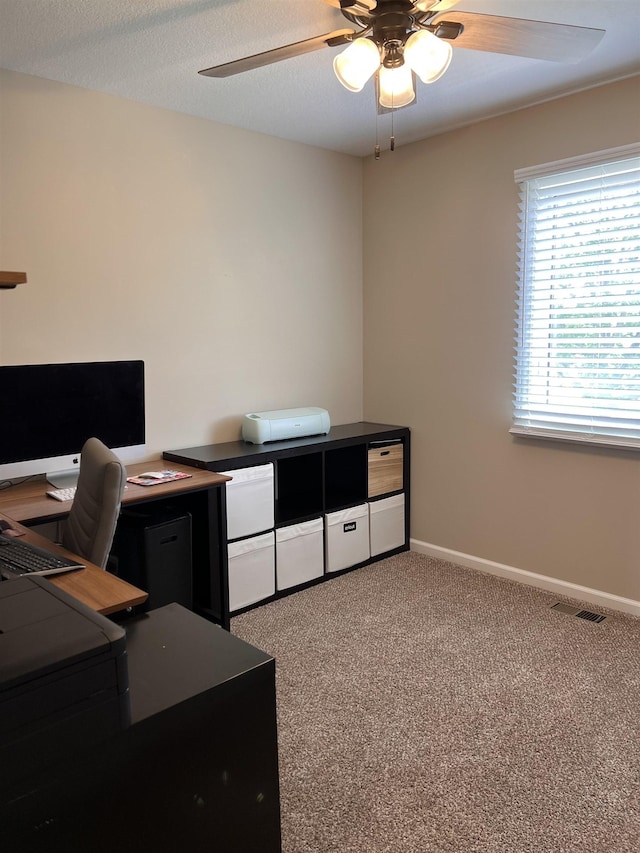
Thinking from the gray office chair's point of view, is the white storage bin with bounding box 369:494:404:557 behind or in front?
behind

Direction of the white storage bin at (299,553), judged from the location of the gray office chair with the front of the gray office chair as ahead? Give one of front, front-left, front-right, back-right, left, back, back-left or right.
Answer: back

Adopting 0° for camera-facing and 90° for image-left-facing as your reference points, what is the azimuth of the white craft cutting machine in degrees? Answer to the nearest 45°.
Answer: approximately 315°

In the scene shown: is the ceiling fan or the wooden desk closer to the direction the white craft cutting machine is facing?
the ceiling fan

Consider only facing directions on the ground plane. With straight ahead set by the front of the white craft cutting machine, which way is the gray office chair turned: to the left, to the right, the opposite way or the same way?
to the right

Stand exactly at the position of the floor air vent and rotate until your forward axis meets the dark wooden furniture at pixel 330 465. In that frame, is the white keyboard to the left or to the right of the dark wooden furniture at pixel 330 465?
left

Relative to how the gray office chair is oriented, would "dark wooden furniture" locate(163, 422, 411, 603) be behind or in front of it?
behind

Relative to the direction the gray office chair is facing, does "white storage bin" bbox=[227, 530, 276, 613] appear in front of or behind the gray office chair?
behind

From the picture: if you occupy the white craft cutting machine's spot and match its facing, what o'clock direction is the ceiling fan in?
The ceiling fan is roughly at 1 o'clock from the white craft cutting machine.

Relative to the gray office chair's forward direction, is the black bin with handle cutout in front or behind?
behind
